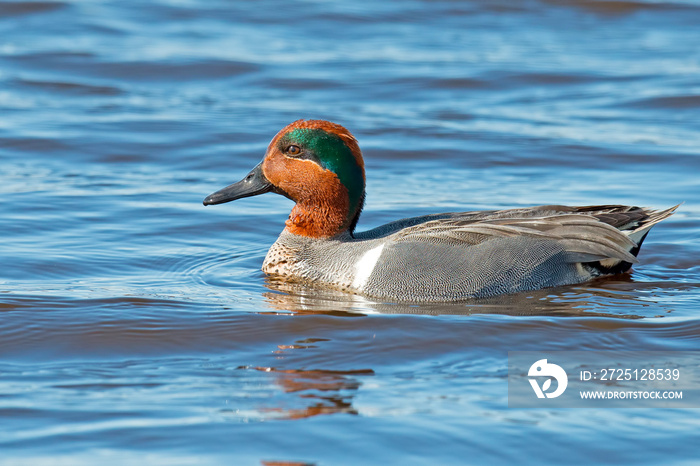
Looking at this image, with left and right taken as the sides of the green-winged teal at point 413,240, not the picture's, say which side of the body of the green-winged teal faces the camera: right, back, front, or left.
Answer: left
